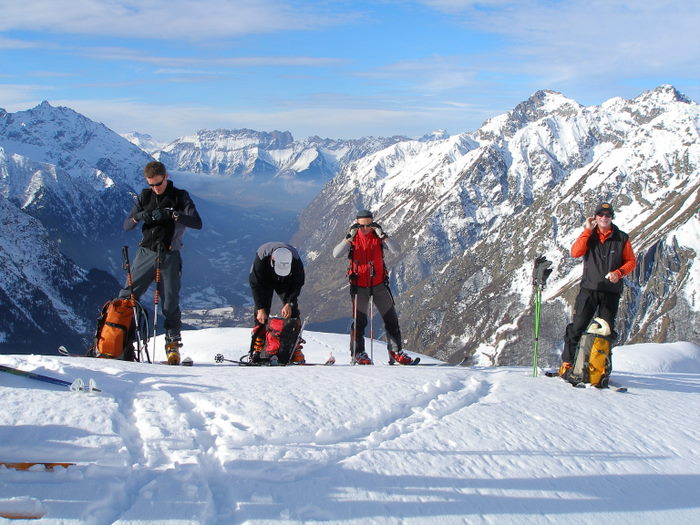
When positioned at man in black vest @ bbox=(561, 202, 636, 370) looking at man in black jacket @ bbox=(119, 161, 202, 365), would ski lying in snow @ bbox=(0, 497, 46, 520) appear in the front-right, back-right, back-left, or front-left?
front-left

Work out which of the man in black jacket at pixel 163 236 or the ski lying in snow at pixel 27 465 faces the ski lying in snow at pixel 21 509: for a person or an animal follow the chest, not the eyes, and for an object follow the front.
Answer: the man in black jacket

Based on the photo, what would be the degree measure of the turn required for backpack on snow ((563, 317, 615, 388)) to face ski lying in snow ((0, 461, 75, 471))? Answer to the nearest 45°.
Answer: approximately 90° to its right

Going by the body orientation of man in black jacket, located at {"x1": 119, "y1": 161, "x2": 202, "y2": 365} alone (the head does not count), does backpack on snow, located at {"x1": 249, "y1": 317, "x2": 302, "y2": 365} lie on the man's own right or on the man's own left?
on the man's own left

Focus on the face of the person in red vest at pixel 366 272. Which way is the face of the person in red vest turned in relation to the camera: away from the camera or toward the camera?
toward the camera

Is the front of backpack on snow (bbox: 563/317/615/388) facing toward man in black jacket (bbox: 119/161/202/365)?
no

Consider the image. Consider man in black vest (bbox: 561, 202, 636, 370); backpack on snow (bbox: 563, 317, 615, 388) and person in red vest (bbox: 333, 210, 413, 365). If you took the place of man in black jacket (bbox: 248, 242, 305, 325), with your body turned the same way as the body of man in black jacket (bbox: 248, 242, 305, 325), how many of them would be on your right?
0

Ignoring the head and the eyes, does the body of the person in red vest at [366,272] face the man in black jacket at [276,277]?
no

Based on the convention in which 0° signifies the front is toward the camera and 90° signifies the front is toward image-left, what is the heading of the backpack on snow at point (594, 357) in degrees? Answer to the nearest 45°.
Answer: approximately 315°

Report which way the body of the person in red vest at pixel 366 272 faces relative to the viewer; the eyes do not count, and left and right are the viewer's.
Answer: facing the viewer

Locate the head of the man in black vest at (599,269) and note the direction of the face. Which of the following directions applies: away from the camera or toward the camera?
toward the camera

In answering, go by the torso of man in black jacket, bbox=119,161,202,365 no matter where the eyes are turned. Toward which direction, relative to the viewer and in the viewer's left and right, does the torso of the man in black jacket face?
facing the viewer
